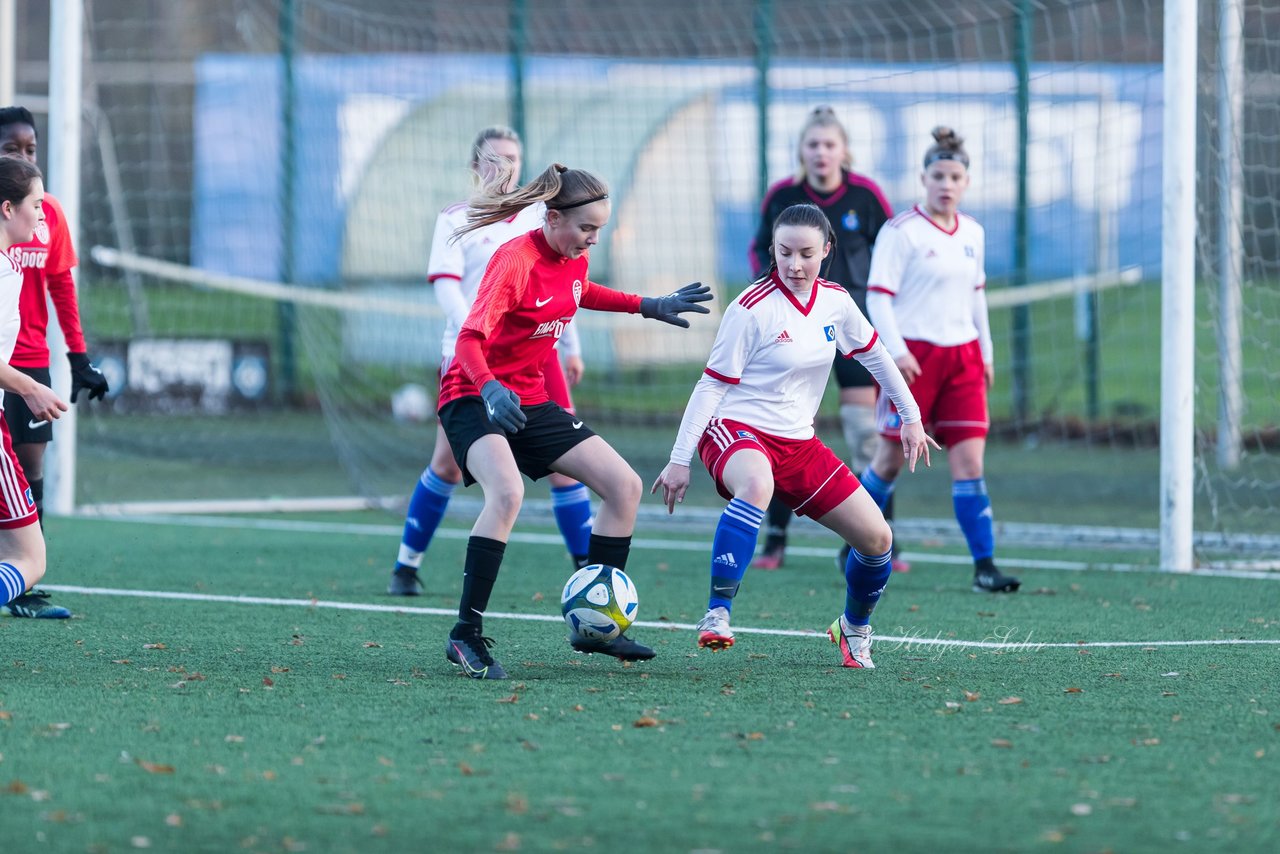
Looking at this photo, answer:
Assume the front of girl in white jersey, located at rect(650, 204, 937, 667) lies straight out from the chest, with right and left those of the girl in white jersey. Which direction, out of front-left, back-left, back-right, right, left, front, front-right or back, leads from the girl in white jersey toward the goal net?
back

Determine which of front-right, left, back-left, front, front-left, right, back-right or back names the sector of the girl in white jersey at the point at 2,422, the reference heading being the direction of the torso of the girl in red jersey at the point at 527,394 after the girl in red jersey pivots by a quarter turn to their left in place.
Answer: back-left

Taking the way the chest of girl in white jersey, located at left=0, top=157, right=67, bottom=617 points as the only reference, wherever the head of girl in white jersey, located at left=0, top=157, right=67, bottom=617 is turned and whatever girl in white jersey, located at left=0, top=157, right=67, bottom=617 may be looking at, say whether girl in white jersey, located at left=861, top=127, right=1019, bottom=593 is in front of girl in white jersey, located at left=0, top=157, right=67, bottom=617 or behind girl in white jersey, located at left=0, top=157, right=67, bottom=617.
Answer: in front

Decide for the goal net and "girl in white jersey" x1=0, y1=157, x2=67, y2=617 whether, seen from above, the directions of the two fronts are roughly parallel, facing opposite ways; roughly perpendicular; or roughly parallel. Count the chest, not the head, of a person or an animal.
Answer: roughly perpendicular

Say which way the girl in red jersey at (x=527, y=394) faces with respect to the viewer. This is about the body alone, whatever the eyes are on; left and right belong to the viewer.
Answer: facing the viewer and to the right of the viewer

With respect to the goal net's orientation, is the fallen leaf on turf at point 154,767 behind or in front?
in front

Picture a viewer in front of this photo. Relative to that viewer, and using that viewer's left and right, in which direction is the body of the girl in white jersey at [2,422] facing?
facing to the right of the viewer

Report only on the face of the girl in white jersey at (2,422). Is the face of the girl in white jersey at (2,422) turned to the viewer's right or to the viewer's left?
to the viewer's right

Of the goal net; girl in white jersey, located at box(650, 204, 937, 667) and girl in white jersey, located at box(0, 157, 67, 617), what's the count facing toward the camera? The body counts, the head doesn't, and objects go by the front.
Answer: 2

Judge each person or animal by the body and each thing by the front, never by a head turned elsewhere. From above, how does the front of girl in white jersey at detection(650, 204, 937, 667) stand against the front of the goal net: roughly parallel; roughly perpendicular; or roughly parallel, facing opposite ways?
roughly parallel

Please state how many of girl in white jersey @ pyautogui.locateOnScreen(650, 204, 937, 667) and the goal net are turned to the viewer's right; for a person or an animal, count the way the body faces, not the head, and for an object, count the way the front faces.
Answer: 0

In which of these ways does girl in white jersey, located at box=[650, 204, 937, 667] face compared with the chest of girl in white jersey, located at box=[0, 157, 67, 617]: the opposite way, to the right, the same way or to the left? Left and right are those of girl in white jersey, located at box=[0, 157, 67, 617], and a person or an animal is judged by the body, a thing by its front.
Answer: to the right

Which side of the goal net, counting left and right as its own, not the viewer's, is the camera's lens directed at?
front

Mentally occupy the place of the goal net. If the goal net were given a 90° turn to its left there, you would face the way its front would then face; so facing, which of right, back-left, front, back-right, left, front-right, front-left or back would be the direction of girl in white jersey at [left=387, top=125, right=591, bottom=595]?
right

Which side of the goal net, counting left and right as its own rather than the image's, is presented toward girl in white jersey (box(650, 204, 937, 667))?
front

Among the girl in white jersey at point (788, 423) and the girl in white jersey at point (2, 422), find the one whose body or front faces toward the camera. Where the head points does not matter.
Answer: the girl in white jersey at point (788, 423)
